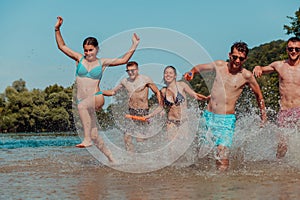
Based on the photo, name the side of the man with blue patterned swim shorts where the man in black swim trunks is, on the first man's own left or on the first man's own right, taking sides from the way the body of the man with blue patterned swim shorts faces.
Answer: on the first man's own right

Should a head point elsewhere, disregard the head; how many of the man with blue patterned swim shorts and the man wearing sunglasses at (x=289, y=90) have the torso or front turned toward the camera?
2

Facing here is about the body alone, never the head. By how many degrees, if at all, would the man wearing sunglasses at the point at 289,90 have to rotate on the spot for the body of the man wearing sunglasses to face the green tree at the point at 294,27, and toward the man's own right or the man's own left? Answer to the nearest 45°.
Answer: approximately 180°

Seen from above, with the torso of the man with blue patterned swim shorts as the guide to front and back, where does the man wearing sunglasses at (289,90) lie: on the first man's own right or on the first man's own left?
on the first man's own left

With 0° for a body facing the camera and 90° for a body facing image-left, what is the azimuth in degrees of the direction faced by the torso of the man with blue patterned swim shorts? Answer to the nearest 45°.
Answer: approximately 0°

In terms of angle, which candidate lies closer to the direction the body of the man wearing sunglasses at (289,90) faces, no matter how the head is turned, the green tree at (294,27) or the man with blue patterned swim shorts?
the man with blue patterned swim shorts

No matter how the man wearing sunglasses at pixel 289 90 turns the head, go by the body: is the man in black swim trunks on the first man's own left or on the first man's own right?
on the first man's own right

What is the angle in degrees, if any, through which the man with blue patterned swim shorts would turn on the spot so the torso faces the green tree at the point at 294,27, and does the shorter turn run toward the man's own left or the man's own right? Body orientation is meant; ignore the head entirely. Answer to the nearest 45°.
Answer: approximately 180°
